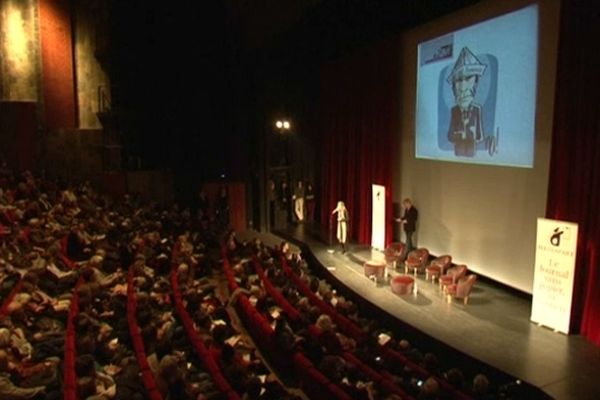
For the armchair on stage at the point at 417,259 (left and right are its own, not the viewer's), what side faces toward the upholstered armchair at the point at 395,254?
right

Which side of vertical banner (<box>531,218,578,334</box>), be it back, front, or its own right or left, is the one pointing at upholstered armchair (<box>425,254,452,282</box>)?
right

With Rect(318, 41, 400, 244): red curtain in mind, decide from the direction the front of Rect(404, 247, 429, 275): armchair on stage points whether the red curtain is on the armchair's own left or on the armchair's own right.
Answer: on the armchair's own right

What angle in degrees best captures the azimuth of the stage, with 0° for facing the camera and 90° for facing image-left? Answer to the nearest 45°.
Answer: approximately 45°

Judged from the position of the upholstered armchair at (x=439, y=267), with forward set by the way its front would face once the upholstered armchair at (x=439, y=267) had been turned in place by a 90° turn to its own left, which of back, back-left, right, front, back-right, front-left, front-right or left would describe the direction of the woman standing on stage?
back

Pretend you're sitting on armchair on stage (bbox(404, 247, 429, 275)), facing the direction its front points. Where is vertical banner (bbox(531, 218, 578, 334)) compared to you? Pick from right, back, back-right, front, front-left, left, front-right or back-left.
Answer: left
